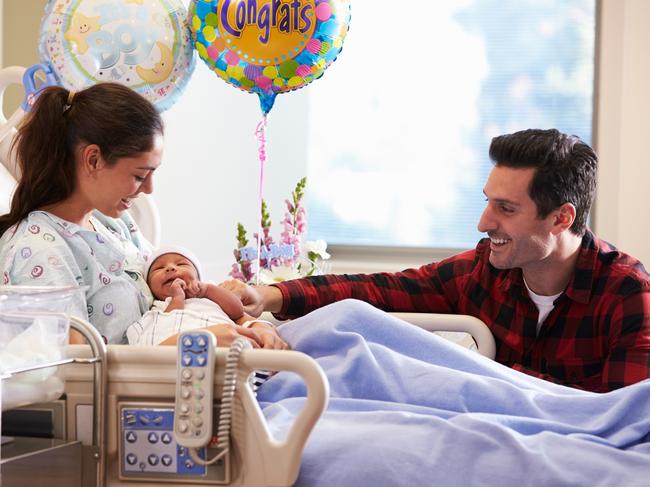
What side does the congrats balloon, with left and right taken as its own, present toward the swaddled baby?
front

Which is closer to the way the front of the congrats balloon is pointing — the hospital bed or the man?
the hospital bed

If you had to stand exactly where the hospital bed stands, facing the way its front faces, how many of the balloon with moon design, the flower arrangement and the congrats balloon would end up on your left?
3

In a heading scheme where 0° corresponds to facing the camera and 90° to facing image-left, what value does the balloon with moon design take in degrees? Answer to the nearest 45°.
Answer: approximately 0°

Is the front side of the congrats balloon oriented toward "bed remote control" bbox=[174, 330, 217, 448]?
yes

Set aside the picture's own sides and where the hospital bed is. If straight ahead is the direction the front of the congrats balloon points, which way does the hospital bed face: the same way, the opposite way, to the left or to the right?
to the left

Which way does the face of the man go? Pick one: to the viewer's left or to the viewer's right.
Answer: to the viewer's left

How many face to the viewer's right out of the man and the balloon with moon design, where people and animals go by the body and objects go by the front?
0

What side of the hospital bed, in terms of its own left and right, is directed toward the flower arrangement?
left

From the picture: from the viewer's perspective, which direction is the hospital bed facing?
to the viewer's right

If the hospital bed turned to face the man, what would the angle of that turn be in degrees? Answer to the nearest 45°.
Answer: approximately 45° to its left
